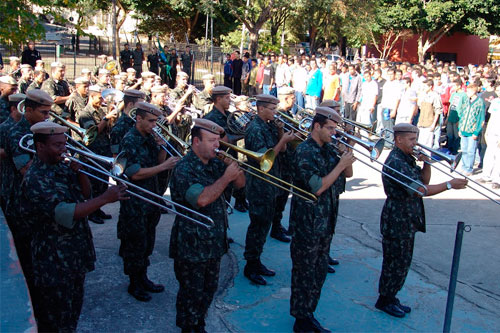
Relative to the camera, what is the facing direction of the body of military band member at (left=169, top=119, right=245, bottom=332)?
to the viewer's right

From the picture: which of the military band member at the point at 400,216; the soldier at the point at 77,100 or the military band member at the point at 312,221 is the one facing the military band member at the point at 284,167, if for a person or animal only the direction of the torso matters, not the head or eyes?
the soldier

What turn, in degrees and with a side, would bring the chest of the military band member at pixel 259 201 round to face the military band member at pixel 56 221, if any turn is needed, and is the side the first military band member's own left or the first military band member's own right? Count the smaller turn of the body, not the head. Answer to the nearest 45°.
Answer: approximately 135° to the first military band member's own right

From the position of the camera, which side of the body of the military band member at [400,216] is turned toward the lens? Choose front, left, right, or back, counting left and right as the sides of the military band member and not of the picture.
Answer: right

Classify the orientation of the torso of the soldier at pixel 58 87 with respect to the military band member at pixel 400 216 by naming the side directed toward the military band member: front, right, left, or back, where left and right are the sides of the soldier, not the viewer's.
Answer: front

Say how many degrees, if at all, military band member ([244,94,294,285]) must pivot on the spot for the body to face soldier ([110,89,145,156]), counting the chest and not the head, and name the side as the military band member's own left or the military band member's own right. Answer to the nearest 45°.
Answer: approximately 180°

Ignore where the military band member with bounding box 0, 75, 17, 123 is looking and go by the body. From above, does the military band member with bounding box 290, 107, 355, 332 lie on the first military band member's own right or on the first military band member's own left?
on the first military band member's own right

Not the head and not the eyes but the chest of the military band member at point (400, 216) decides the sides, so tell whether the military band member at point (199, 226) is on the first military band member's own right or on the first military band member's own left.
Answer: on the first military band member's own right

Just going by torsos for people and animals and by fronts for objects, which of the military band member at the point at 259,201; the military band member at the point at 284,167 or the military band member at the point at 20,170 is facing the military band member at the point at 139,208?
the military band member at the point at 20,170

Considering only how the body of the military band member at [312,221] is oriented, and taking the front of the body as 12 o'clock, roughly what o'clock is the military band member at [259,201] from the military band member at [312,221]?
the military band member at [259,201] is roughly at 8 o'clock from the military band member at [312,221].

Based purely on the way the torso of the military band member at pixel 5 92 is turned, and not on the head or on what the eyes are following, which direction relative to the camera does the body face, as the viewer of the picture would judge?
to the viewer's right

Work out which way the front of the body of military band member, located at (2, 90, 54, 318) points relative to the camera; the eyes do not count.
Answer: to the viewer's right

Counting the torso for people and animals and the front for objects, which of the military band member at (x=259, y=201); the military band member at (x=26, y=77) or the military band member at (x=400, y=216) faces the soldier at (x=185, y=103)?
the military band member at (x=26, y=77)

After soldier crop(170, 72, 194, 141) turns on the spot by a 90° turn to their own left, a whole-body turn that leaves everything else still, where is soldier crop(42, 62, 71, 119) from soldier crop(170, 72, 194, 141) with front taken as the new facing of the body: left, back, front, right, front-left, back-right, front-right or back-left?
back-left

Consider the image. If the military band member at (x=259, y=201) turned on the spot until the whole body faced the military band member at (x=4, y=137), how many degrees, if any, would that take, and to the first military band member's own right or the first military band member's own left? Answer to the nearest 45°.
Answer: approximately 180°

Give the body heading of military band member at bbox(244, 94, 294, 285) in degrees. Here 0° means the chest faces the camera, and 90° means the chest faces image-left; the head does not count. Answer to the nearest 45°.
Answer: approximately 270°

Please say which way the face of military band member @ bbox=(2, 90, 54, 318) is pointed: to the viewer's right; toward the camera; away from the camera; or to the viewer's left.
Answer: to the viewer's right
